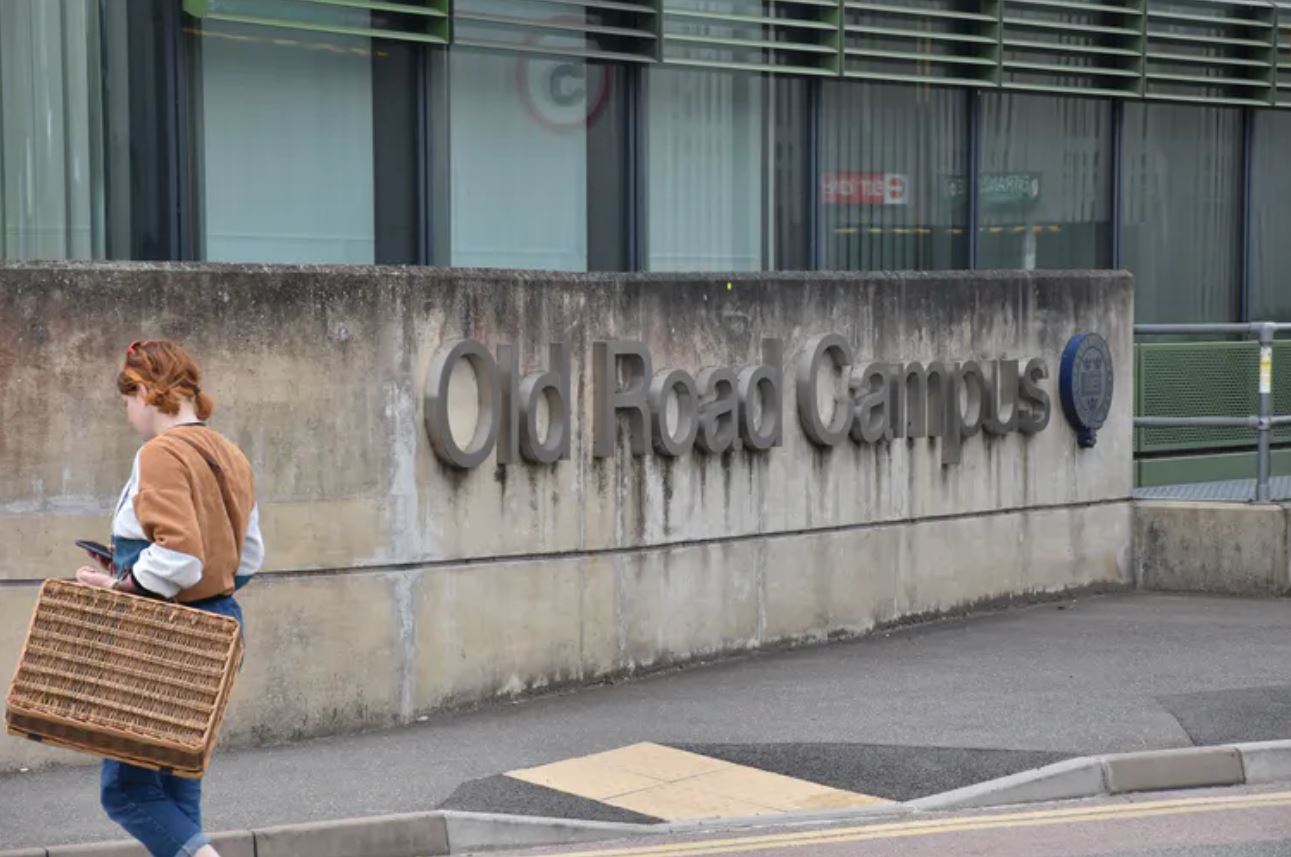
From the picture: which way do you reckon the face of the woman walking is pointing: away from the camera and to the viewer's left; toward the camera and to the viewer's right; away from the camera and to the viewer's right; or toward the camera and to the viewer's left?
away from the camera and to the viewer's left

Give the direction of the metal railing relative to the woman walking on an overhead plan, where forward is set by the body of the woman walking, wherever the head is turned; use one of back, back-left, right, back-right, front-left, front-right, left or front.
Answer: right

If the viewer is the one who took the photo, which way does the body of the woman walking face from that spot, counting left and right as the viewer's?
facing away from the viewer and to the left of the viewer

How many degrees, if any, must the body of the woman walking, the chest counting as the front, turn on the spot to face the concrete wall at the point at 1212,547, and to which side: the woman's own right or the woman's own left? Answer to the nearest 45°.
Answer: approximately 90° to the woman's own right

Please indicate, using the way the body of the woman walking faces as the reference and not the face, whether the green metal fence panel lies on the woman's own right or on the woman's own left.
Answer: on the woman's own right
